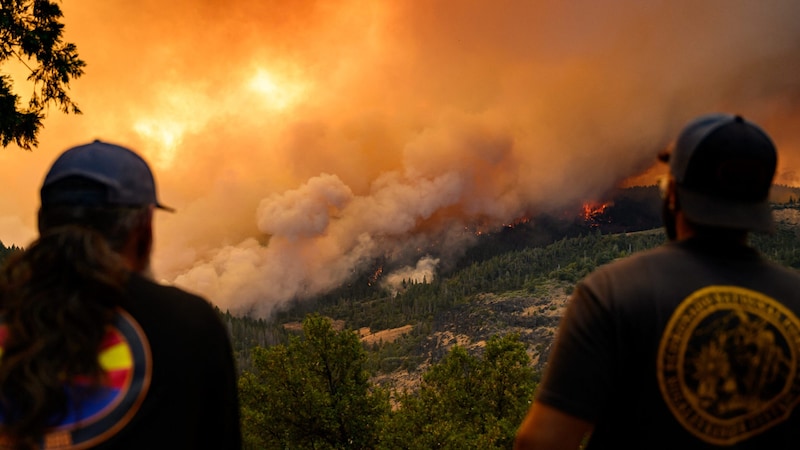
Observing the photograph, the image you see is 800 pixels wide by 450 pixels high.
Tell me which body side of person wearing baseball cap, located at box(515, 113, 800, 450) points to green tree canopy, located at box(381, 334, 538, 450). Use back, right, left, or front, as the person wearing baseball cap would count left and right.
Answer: front

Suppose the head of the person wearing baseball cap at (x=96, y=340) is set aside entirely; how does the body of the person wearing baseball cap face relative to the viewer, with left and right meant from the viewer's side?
facing away from the viewer and to the right of the viewer

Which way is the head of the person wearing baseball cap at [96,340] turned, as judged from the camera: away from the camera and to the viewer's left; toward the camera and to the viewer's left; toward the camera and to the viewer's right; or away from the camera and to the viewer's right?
away from the camera and to the viewer's right

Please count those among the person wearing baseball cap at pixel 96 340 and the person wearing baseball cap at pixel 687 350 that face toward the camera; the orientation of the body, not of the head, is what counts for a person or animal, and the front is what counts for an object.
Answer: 0

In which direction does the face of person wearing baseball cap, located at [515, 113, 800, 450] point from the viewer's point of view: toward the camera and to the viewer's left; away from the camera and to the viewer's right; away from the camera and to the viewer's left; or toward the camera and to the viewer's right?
away from the camera and to the viewer's left

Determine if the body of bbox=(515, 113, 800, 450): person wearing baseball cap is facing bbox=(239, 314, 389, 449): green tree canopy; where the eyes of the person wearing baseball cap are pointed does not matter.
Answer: yes

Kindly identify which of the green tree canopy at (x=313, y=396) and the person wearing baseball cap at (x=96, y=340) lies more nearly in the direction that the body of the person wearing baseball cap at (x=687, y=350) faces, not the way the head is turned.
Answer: the green tree canopy

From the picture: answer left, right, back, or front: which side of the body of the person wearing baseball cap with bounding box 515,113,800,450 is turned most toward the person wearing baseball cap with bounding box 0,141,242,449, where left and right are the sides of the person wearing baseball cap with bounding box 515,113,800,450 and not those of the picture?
left

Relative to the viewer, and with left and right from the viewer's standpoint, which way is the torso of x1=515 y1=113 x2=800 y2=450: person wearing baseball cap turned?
facing away from the viewer and to the left of the viewer

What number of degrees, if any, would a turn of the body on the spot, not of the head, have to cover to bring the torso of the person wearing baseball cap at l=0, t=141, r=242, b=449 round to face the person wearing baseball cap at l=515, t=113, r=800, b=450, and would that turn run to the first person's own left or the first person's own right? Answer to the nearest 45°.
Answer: approximately 45° to the first person's own right
